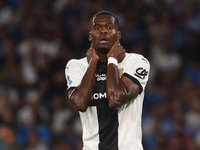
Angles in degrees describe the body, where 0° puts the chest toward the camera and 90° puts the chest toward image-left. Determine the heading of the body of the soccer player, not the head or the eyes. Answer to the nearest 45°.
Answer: approximately 0°
